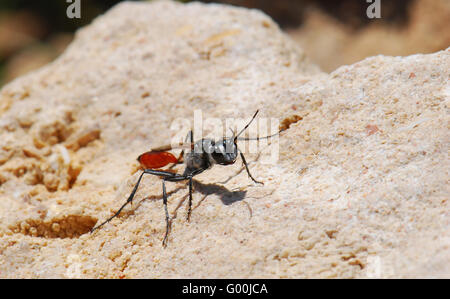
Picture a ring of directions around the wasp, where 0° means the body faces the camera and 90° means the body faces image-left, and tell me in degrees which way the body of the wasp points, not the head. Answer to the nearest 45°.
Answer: approximately 270°
